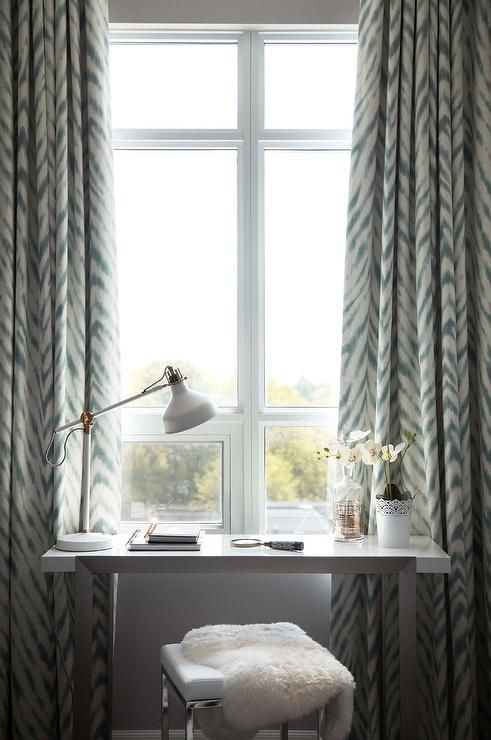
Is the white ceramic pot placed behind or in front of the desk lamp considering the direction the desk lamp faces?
in front

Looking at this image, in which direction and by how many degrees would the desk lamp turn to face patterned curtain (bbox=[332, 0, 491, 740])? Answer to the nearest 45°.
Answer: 0° — it already faces it

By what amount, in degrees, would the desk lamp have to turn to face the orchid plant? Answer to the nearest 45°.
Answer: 0° — it already faces it

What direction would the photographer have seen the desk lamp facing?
facing to the right of the viewer
